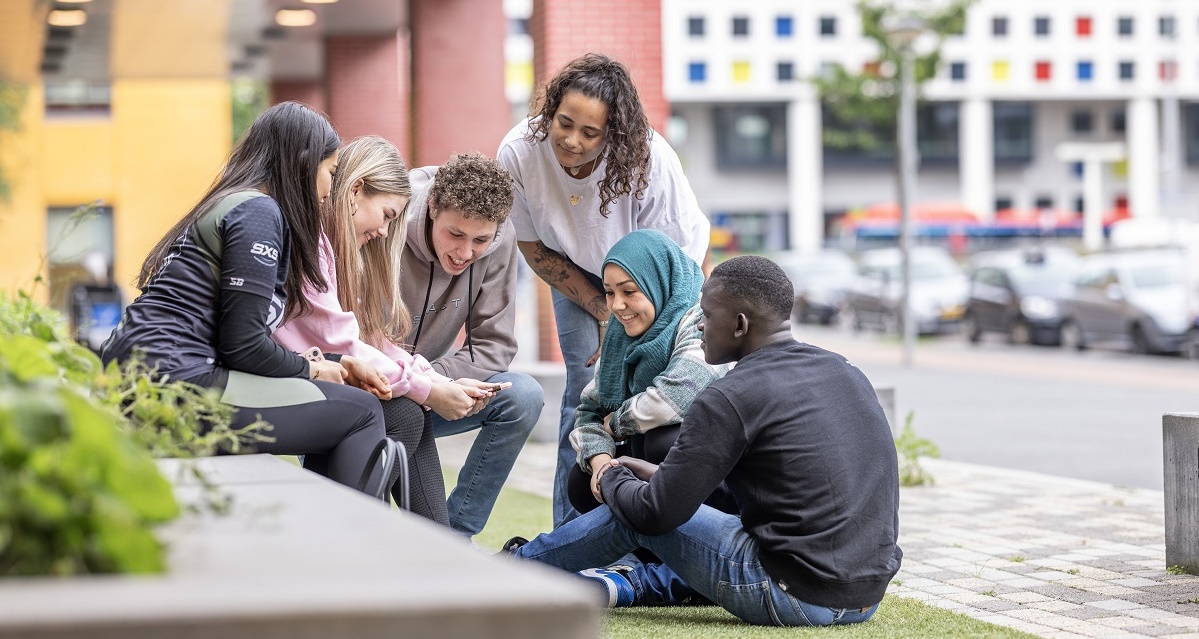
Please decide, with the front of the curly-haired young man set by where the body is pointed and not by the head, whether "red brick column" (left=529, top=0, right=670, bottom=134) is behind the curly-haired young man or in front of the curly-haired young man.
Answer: behind

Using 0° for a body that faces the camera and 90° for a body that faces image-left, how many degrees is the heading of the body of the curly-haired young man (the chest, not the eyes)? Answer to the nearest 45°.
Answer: approximately 0°

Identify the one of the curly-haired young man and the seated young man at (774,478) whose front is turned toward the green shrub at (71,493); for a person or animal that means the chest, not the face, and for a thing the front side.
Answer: the curly-haired young man

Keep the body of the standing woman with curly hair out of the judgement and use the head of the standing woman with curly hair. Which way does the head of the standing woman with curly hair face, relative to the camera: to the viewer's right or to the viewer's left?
to the viewer's left

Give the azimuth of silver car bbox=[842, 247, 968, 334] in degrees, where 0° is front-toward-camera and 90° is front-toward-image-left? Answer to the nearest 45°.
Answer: approximately 315°

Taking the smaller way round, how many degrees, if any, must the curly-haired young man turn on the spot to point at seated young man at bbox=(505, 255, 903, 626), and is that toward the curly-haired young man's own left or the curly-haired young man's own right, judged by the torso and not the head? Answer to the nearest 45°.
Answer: approximately 45° to the curly-haired young man's own left

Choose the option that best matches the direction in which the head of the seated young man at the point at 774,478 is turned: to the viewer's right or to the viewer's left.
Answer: to the viewer's left

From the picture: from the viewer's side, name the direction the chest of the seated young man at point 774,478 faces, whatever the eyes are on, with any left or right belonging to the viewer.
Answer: facing away from the viewer and to the left of the viewer

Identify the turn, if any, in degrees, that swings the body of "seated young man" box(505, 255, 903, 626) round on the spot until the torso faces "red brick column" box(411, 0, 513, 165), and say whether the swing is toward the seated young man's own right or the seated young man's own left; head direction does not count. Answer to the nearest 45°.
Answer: approximately 45° to the seated young man's own right
